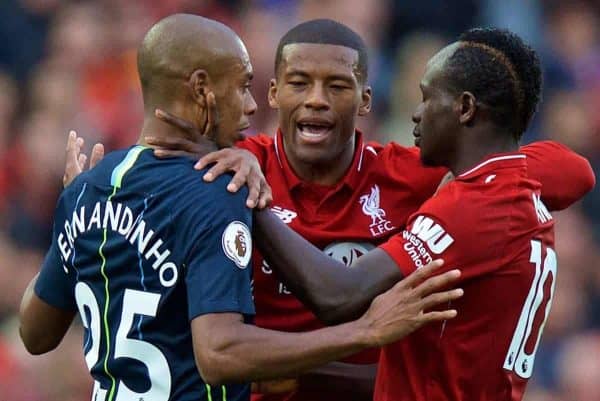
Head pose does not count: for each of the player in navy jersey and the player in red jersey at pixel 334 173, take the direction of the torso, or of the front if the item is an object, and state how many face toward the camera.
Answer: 1

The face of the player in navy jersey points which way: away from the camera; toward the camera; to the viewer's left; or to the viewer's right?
to the viewer's right

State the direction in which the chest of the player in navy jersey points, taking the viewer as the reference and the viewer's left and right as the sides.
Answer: facing away from the viewer and to the right of the viewer

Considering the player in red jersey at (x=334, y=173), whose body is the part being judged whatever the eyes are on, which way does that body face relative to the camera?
toward the camera

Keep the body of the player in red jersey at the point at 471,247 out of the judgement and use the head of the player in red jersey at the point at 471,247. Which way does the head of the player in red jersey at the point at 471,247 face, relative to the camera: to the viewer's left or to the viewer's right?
to the viewer's left
